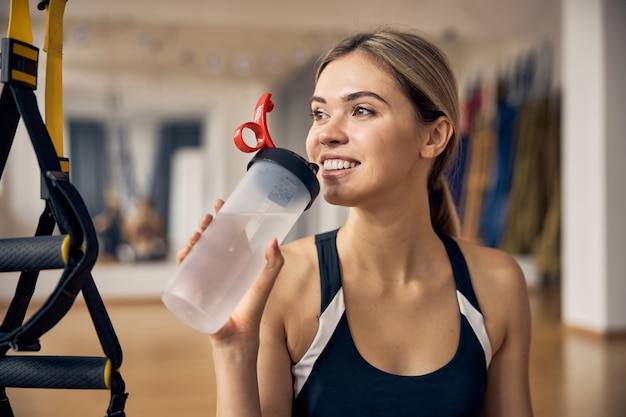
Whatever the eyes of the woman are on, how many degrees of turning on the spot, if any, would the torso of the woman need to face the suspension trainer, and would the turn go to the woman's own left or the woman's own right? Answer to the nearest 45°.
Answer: approximately 45° to the woman's own right

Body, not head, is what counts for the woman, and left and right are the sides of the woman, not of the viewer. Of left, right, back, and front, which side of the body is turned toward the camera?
front

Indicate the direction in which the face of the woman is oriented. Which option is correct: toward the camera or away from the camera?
toward the camera
